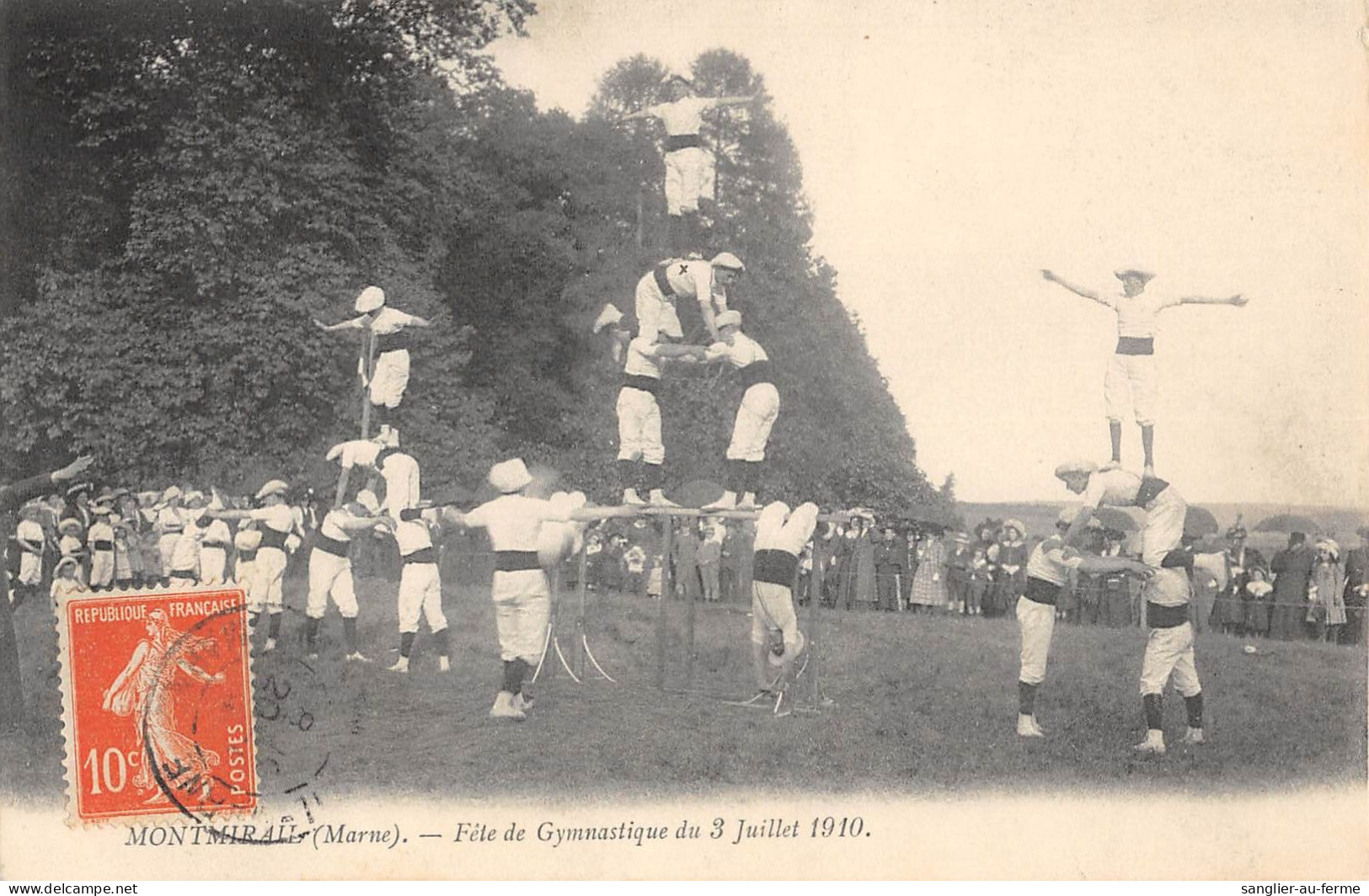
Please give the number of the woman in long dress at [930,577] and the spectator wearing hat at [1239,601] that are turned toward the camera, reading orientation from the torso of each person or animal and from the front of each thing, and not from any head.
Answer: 2

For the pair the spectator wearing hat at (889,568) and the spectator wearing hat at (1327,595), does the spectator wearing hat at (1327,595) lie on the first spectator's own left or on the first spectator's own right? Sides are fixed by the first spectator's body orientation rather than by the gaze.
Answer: on the first spectator's own left

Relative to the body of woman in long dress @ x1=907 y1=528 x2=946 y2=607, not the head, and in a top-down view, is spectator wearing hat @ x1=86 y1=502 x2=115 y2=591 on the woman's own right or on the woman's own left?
on the woman's own right

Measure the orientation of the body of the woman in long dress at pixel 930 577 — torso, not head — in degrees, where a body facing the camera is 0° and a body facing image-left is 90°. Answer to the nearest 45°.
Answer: approximately 0°

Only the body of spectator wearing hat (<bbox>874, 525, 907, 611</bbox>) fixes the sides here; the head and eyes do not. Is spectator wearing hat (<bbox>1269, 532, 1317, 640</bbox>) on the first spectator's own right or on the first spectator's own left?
on the first spectator's own left
